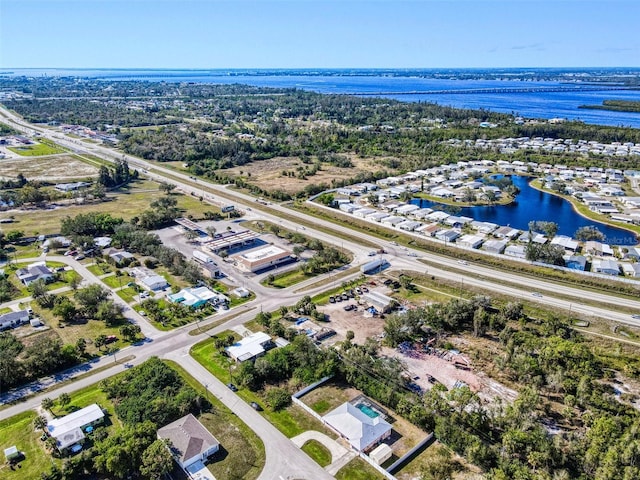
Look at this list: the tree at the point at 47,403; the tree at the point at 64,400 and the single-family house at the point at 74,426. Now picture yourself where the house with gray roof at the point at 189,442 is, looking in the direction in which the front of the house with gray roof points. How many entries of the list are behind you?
3

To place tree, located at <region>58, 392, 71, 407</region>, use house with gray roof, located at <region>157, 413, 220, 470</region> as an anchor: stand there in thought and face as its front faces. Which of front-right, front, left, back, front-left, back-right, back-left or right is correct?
back

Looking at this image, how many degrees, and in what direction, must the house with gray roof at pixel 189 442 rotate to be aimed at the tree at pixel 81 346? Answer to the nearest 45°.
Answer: approximately 180°

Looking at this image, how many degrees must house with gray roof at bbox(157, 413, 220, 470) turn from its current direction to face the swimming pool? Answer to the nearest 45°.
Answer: approximately 45° to its left

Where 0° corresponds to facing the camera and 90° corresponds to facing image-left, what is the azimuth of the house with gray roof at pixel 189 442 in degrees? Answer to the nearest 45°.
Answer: approximately 315°

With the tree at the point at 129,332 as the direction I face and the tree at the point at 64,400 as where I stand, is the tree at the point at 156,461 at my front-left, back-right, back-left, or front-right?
back-right

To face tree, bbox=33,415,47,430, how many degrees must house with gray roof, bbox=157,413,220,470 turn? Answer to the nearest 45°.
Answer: approximately 180°

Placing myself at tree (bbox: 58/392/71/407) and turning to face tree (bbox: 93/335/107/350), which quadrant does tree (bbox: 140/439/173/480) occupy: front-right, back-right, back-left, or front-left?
back-right

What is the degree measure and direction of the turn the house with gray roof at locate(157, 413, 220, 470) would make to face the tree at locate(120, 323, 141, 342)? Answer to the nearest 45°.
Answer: approximately 135° to its left
